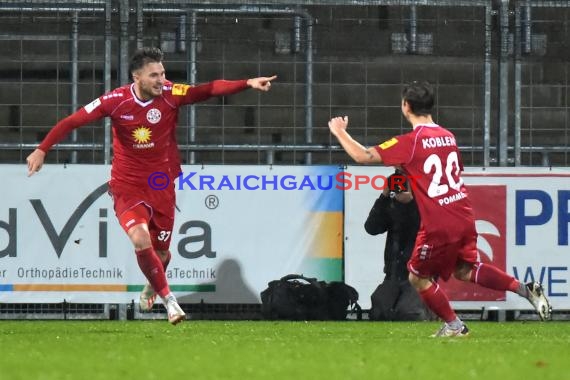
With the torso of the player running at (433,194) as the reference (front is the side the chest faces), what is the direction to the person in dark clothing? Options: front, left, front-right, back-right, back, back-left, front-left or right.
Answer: front-right

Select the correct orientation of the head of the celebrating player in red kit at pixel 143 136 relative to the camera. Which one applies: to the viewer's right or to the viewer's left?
to the viewer's right

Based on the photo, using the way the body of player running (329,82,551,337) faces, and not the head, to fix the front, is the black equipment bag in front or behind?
in front

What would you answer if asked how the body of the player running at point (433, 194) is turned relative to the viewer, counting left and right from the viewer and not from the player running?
facing away from the viewer and to the left of the viewer

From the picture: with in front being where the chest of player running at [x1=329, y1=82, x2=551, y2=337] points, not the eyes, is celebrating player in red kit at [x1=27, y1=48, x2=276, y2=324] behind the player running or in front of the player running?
in front
